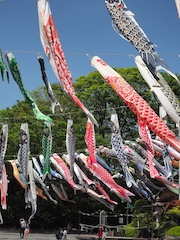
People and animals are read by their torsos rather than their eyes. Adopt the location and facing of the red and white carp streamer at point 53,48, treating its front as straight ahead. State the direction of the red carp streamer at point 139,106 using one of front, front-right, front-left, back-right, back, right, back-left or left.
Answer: back

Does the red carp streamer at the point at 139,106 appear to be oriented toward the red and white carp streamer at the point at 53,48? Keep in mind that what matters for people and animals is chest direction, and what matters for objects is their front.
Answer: yes

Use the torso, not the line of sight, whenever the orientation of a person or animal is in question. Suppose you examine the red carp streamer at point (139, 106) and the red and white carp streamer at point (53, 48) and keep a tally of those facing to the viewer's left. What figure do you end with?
2

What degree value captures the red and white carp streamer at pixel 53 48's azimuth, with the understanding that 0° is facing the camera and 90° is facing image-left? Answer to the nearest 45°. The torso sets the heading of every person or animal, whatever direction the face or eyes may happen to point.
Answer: approximately 90°

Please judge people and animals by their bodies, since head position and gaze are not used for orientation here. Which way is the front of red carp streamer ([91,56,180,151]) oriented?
to the viewer's left
